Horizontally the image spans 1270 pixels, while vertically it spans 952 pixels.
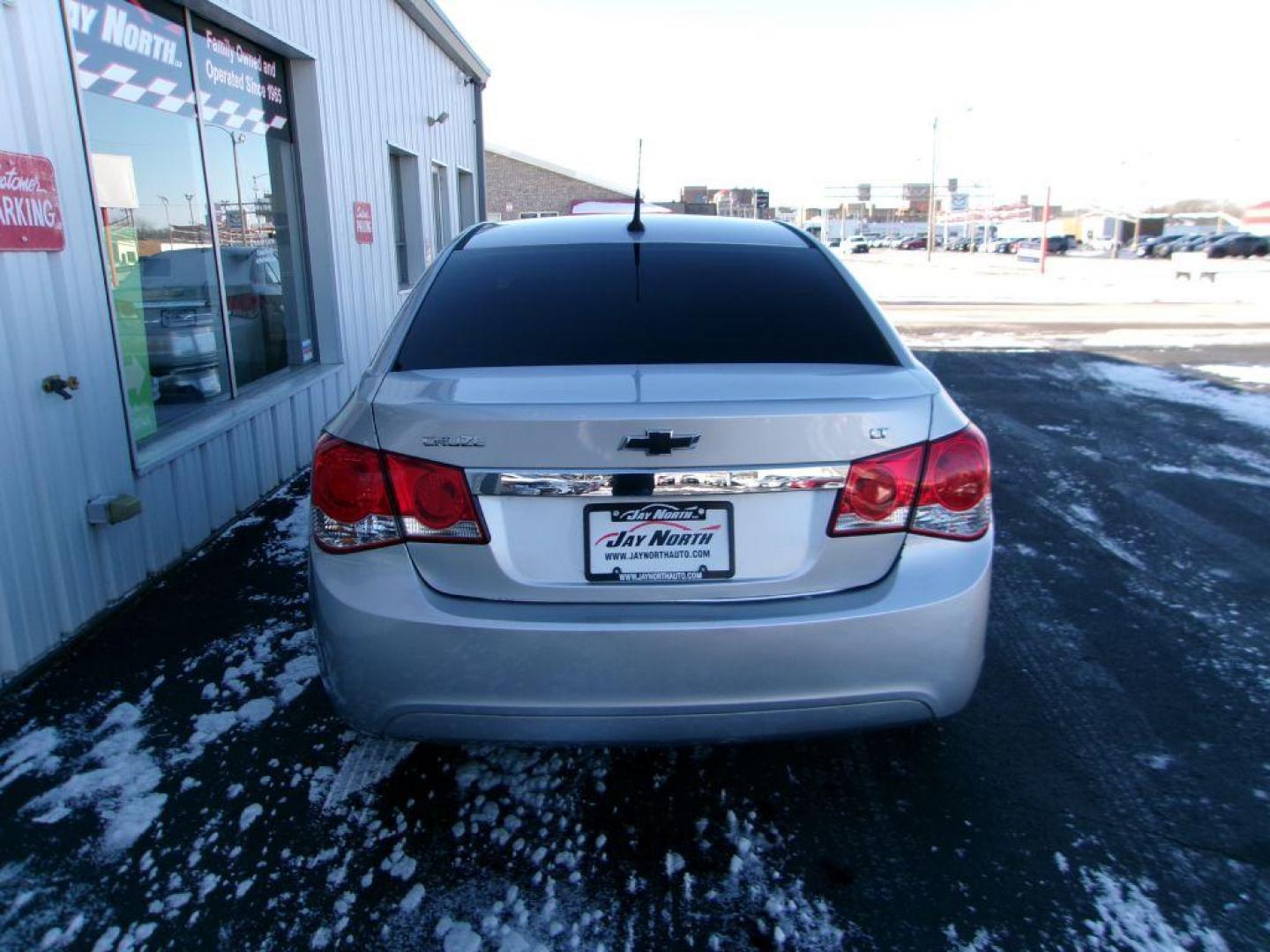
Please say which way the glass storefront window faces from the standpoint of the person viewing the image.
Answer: facing the viewer and to the right of the viewer

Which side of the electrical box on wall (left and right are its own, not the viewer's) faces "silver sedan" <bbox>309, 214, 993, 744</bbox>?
front

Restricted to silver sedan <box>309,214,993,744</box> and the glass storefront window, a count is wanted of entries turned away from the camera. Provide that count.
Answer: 1

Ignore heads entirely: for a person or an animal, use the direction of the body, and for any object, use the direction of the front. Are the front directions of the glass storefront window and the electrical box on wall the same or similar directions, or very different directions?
same or similar directions

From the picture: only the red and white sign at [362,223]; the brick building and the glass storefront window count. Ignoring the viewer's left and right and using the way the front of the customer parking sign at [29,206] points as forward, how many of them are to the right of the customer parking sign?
0

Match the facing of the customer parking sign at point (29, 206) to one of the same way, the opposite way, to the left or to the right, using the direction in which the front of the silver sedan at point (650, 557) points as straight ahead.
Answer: to the right

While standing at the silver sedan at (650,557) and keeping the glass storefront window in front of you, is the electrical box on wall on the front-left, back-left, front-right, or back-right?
front-left

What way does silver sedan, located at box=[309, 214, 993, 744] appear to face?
away from the camera

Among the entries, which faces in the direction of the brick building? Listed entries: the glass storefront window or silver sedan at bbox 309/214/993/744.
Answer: the silver sedan

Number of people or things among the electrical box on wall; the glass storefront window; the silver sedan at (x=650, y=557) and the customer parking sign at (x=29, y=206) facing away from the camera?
1

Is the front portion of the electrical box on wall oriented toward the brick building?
no

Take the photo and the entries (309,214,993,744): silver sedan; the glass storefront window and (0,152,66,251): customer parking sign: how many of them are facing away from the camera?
1

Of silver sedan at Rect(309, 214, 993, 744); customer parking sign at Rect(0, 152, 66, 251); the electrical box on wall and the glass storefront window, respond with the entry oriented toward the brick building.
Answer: the silver sedan

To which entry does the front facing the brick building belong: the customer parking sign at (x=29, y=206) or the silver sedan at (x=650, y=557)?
the silver sedan

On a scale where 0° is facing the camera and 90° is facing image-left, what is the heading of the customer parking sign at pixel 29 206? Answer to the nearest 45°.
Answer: approximately 315°

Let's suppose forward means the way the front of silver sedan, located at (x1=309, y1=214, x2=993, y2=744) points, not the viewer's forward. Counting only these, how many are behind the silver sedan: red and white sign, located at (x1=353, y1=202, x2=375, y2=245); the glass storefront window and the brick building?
0

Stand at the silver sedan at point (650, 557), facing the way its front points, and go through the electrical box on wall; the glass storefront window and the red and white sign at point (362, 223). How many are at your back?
0

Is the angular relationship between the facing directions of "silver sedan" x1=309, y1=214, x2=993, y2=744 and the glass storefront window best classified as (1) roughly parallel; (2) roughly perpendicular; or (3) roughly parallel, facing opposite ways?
roughly perpendicular

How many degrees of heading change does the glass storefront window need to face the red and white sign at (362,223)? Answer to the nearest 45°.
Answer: approximately 90° to its left

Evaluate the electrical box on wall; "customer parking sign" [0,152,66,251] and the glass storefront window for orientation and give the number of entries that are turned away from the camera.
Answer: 0

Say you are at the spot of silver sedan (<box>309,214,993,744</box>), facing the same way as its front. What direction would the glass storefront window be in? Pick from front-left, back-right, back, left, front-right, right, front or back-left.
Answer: front-left

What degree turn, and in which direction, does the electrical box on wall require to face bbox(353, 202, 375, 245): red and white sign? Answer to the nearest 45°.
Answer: approximately 90° to its left
